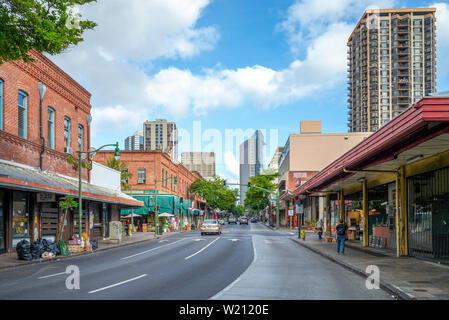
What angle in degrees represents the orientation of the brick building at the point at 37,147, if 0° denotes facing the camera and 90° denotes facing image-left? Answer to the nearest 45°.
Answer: approximately 315°

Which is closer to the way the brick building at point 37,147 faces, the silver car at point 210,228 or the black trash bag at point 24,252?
the black trash bag

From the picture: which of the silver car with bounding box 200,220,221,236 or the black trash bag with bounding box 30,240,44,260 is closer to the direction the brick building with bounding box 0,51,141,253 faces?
the black trash bag

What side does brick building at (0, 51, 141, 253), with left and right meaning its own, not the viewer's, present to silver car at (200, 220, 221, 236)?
left

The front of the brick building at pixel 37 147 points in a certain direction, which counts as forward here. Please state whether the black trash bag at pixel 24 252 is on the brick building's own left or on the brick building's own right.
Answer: on the brick building's own right
